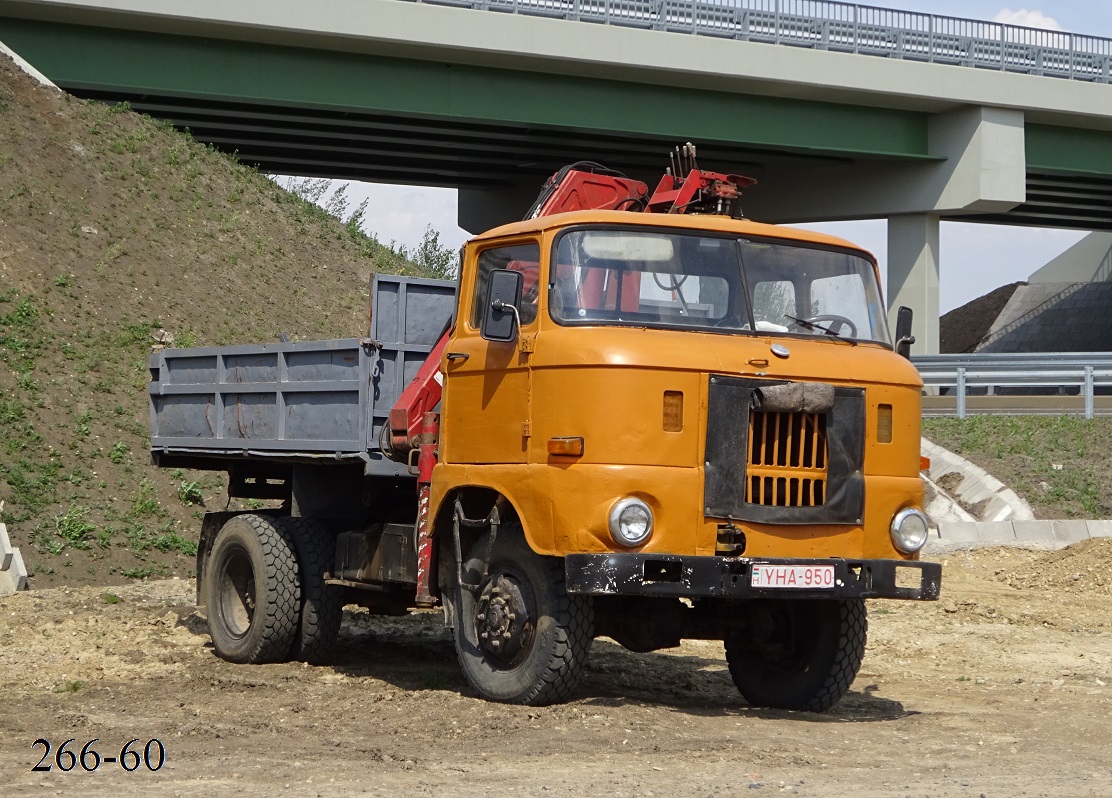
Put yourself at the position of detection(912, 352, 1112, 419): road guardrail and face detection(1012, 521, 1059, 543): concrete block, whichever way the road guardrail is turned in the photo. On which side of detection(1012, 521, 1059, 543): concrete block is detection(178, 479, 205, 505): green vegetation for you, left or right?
right

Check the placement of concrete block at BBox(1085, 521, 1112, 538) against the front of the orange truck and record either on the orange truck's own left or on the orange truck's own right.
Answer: on the orange truck's own left

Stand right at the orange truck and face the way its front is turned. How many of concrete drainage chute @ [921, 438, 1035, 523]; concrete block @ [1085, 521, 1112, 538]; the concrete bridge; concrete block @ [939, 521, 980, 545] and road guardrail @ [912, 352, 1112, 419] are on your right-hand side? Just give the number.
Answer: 0

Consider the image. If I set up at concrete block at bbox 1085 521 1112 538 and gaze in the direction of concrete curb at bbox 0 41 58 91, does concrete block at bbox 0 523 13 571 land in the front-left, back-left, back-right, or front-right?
front-left

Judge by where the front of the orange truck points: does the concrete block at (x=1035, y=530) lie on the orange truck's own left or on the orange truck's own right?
on the orange truck's own left

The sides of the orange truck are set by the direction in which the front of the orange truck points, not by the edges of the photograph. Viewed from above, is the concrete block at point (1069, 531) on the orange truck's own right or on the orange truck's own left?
on the orange truck's own left

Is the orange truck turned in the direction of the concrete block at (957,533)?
no

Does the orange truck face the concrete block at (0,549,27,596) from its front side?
no

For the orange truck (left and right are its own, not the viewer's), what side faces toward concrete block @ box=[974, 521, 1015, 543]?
left

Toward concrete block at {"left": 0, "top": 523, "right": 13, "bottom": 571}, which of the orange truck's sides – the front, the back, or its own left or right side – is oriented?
back

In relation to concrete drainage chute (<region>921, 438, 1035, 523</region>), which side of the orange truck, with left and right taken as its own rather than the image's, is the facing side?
left

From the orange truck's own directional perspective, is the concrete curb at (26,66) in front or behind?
behind

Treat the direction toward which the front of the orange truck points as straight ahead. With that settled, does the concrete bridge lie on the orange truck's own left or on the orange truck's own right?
on the orange truck's own left
